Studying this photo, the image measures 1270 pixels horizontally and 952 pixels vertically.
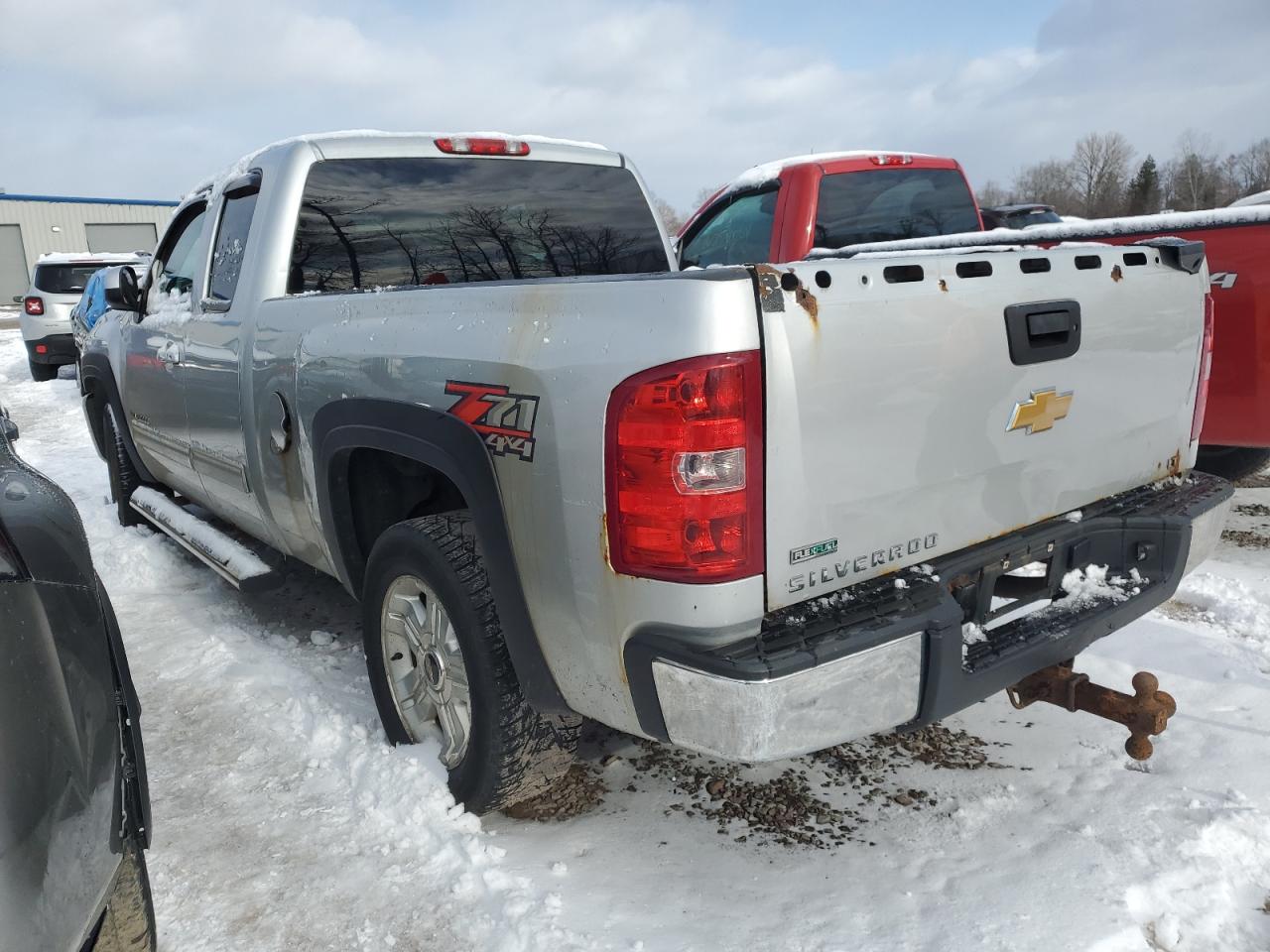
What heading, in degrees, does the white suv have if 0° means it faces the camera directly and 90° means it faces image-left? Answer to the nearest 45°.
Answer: approximately 180°

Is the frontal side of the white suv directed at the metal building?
yes

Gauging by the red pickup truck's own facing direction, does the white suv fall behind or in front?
in front

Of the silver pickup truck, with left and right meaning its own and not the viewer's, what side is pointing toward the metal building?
front

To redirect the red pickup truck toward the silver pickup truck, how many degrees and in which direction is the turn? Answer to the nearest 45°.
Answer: approximately 135° to its left

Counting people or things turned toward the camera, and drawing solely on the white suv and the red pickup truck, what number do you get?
0

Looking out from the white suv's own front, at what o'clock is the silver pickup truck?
The silver pickup truck is roughly at 6 o'clock from the white suv.

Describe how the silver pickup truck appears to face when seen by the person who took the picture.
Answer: facing away from the viewer and to the left of the viewer

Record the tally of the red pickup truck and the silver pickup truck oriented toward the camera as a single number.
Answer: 0

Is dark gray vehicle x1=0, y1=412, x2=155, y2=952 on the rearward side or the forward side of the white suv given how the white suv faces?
on the rearward side

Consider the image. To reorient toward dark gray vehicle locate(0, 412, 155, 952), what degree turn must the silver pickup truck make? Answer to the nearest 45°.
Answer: approximately 90° to its left

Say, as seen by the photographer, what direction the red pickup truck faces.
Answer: facing away from the viewer and to the left of the viewer

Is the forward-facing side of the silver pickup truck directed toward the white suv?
yes
